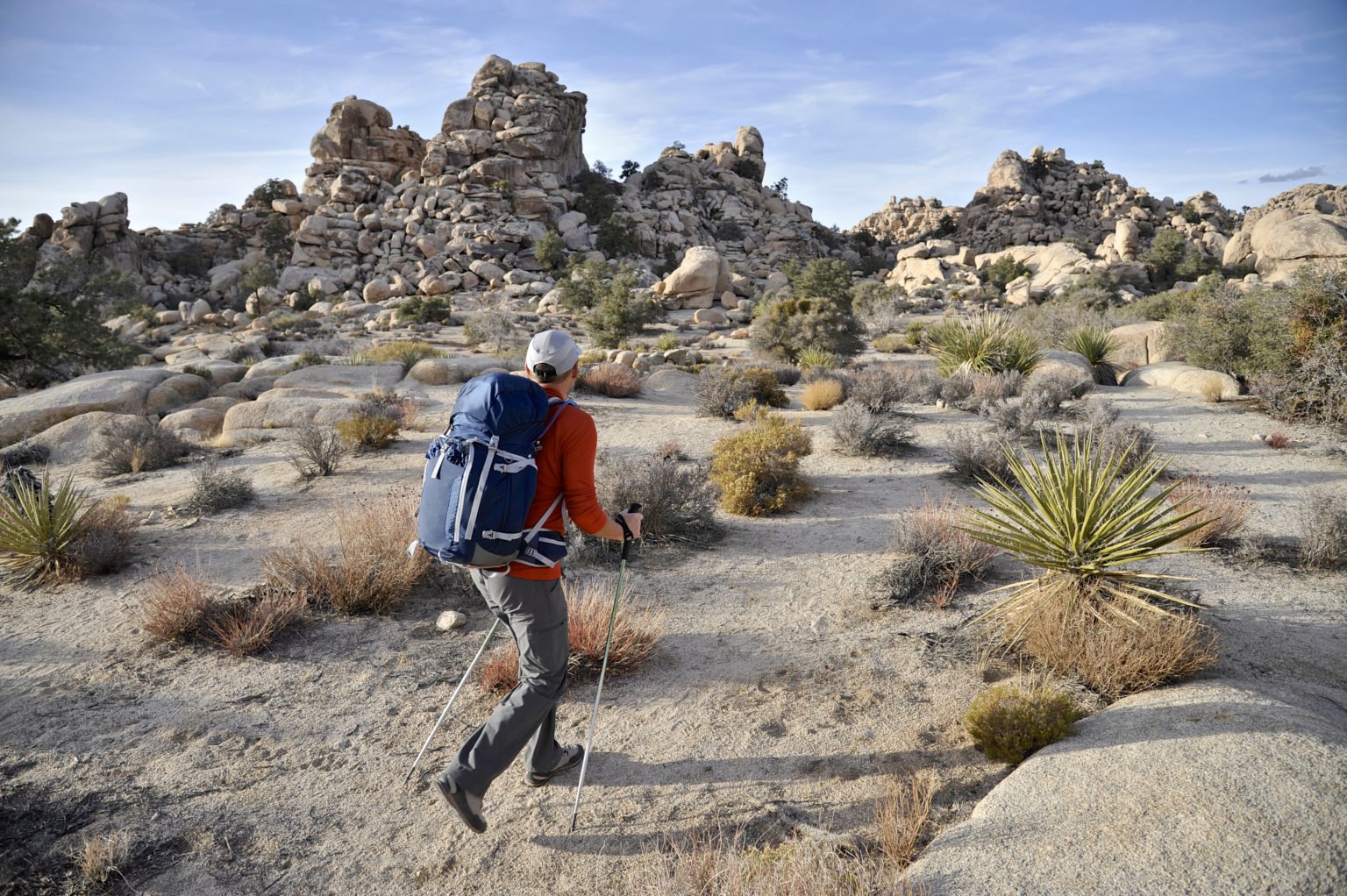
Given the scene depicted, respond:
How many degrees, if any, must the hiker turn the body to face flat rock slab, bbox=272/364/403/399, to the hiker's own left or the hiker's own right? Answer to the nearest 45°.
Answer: approximately 45° to the hiker's own left

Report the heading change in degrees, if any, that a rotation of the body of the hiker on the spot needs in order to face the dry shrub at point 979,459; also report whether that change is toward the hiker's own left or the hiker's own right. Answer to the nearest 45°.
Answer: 0° — they already face it

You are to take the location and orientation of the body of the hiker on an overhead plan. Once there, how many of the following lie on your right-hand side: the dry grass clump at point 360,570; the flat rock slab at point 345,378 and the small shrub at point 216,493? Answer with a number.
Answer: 0

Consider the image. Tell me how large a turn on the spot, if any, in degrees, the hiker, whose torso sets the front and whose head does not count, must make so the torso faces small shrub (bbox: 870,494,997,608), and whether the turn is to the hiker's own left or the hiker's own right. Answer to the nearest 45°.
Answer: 0° — they already face it

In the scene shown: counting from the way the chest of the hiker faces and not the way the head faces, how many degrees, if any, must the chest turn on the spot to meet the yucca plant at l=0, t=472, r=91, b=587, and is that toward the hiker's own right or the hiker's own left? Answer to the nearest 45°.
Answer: approximately 90° to the hiker's own left

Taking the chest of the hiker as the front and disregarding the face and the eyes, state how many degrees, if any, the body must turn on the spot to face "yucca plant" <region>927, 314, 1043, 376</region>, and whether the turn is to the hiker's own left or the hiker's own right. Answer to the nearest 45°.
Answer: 0° — they already face it

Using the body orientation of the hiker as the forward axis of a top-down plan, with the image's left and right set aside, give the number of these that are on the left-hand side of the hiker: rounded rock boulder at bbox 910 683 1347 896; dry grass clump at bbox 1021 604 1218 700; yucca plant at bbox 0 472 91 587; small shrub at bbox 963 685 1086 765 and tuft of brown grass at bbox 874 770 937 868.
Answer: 1

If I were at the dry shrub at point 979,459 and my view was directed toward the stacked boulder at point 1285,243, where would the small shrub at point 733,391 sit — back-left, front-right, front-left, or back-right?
front-left

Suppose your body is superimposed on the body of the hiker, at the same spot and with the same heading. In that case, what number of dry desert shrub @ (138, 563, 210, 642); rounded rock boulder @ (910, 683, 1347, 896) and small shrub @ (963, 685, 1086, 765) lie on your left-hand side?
1

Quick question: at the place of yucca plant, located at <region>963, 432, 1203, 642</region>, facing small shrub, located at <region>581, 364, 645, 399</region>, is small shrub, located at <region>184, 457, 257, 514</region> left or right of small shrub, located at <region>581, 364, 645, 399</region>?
left

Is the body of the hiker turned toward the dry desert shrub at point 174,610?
no

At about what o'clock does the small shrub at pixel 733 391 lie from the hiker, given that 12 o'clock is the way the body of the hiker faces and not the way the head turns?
The small shrub is roughly at 11 o'clock from the hiker.

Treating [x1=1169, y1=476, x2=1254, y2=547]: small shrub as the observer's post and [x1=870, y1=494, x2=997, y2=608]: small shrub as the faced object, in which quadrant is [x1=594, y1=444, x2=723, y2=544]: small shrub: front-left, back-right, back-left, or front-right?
front-right

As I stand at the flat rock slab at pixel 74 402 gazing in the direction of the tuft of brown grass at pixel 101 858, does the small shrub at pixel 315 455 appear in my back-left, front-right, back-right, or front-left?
front-left

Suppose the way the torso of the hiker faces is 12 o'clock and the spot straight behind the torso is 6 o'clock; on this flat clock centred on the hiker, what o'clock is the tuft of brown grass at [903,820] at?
The tuft of brown grass is roughly at 2 o'clock from the hiker.

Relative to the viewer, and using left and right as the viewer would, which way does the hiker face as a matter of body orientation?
facing away from the viewer and to the right of the viewer

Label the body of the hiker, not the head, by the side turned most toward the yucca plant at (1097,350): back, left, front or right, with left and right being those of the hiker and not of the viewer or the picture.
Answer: front

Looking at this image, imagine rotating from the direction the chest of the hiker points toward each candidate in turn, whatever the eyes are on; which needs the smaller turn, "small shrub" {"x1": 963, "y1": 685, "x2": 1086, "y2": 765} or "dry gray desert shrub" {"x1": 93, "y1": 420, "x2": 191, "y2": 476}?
the small shrub
